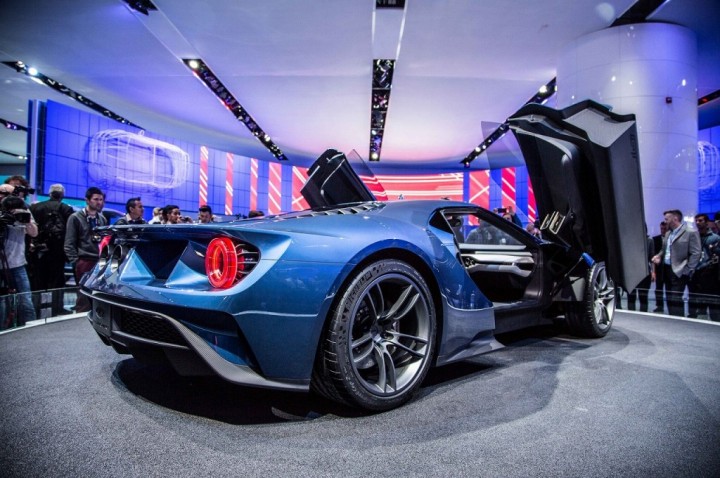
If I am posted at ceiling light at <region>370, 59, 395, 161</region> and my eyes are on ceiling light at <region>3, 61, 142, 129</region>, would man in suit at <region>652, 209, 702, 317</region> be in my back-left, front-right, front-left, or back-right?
back-left

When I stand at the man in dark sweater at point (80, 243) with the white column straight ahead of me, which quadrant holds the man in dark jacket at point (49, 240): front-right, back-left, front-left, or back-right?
back-left

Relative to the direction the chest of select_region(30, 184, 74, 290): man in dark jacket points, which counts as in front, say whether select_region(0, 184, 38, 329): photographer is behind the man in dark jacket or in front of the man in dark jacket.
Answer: behind

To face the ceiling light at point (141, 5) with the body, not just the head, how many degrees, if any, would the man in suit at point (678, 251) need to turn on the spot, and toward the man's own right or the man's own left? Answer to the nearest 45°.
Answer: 0° — they already face it

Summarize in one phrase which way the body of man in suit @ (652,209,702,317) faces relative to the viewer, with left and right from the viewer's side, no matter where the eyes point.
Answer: facing the viewer and to the left of the viewer

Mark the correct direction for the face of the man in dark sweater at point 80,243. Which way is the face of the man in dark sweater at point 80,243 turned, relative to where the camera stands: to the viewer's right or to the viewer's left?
to the viewer's right

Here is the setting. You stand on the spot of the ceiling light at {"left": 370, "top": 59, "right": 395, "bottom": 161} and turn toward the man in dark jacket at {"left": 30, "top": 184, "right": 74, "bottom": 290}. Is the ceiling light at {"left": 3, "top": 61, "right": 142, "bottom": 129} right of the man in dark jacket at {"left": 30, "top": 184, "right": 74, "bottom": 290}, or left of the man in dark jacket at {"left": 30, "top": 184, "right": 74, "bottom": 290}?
right

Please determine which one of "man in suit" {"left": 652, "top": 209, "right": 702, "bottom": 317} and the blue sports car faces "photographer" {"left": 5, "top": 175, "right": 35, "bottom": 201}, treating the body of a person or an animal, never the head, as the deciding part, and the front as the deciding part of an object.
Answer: the man in suit

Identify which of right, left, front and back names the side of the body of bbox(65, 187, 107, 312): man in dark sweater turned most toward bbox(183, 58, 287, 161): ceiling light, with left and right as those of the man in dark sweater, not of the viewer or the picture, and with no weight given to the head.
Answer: left

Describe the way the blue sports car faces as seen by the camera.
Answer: facing away from the viewer and to the right of the viewer
